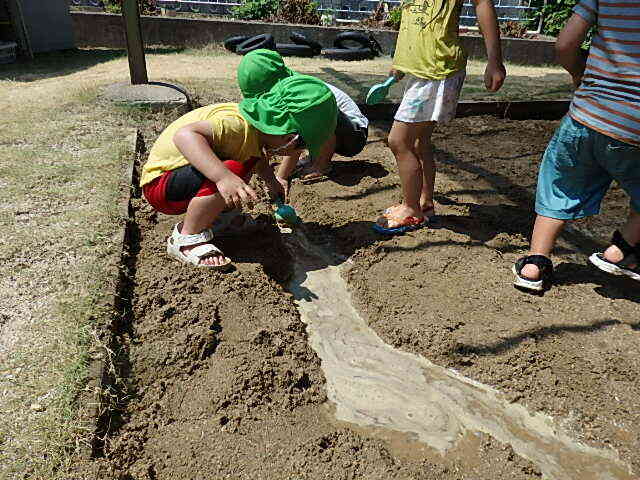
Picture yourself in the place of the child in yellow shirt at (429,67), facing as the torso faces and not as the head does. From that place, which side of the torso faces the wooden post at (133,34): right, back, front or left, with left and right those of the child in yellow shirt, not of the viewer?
right

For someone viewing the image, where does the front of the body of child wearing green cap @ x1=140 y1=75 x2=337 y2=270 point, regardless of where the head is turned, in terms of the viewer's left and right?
facing to the right of the viewer

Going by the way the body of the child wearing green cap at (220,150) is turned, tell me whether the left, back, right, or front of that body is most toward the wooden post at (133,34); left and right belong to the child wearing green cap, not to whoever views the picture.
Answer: left

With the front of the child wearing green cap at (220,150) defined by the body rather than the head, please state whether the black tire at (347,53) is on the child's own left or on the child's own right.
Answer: on the child's own left

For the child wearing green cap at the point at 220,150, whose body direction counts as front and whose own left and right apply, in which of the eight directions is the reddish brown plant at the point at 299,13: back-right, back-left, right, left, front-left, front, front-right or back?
left

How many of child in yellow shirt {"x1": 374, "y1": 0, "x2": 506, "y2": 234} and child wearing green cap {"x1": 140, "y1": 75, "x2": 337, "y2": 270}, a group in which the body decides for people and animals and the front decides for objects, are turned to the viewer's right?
1

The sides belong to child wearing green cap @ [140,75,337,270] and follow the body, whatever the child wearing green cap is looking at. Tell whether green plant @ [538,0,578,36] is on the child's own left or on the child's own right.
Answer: on the child's own left

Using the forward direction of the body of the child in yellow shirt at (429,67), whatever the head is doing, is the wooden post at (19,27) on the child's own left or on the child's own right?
on the child's own right

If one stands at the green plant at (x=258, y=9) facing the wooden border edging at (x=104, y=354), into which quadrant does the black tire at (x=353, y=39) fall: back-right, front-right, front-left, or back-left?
front-left

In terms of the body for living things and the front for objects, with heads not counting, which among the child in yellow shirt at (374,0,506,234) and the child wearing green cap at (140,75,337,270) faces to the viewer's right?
the child wearing green cap

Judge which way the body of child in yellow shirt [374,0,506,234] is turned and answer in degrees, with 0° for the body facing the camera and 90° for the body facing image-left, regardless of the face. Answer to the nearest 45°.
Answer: approximately 45°
